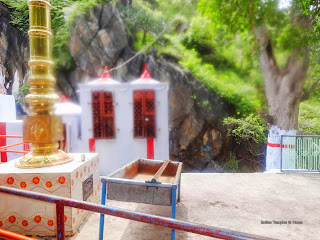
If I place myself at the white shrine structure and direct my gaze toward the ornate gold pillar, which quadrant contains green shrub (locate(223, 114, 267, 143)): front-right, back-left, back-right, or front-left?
back-left

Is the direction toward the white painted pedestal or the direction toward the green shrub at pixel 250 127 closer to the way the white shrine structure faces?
the white painted pedestal

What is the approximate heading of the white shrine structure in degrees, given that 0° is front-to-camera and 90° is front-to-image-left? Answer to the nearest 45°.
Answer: approximately 0°

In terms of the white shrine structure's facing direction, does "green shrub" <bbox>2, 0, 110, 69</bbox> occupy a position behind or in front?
behind

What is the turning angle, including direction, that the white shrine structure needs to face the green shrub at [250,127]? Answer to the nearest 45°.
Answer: approximately 135° to its left

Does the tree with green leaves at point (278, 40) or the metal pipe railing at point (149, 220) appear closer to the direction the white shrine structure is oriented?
the metal pipe railing

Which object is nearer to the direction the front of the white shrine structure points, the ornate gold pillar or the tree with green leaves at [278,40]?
the ornate gold pillar

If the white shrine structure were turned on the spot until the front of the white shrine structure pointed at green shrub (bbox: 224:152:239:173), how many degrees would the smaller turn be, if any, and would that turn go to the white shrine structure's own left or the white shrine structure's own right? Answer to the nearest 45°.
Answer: approximately 135° to the white shrine structure's own left

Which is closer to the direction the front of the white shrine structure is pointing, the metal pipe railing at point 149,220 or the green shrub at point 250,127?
the metal pipe railing
